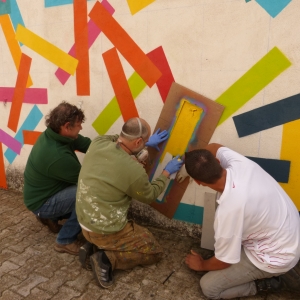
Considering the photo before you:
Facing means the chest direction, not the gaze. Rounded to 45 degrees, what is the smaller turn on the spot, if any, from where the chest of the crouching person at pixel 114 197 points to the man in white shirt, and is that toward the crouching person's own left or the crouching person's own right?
approximately 45° to the crouching person's own right

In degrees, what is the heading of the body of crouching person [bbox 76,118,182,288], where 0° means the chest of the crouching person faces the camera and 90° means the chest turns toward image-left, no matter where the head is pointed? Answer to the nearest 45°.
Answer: approximately 225°

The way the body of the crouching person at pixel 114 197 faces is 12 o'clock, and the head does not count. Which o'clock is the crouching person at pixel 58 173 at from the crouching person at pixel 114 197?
the crouching person at pixel 58 173 is roughly at 9 o'clock from the crouching person at pixel 114 197.

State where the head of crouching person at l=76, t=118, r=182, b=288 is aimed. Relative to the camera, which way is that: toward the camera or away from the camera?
away from the camera

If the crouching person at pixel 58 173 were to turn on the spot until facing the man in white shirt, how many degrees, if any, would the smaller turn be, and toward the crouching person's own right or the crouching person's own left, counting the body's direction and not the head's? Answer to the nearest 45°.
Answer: approximately 45° to the crouching person's own right

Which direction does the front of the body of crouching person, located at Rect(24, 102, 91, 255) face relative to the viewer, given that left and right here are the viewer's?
facing to the right of the viewer
